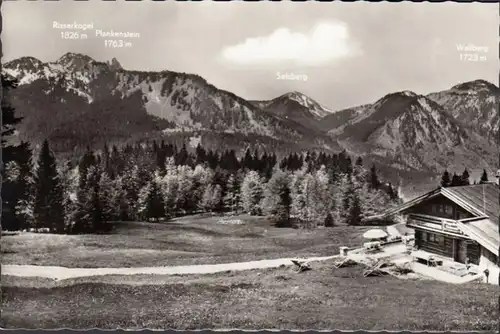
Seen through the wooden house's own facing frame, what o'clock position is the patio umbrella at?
The patio umbrella is roughly at 1 o'clock from the wooden house.

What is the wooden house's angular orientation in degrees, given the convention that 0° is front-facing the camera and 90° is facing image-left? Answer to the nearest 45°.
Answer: approximately 45°

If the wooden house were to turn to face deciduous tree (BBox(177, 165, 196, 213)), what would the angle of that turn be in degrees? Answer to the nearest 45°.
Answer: approximately 45° to its right

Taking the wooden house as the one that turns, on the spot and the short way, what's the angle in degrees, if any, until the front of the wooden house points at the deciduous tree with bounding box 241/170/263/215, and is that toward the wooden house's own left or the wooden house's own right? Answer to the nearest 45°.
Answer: approximately 45° to the wooden house's own right
